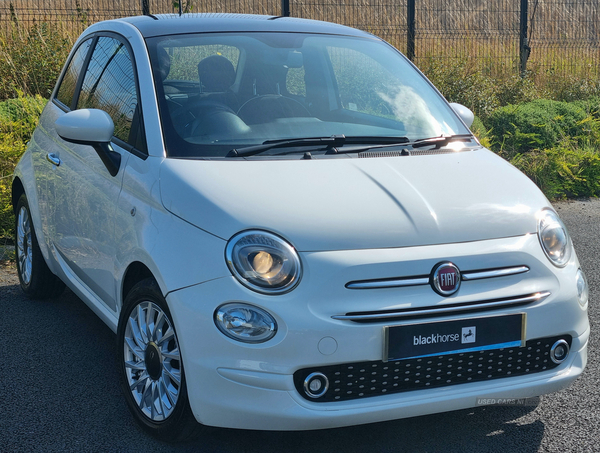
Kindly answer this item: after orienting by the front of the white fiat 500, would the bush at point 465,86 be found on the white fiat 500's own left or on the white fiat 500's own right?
on the white fiat 500's own left

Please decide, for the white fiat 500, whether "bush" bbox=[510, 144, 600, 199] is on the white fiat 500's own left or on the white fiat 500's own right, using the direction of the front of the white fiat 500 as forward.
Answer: on the white fiat 500's own left

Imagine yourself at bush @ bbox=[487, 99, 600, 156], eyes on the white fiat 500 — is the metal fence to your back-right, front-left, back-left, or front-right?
back-right

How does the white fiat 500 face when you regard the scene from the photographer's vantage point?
facing the viewer and to the right of the viewer

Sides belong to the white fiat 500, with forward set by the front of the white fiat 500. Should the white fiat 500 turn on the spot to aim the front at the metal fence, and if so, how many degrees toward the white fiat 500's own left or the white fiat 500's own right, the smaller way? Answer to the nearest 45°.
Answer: approximately 135° to the white fiat 500's own left

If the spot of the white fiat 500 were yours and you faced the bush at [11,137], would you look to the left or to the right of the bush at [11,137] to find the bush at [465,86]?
right

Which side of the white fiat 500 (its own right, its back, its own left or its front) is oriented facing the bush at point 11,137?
back

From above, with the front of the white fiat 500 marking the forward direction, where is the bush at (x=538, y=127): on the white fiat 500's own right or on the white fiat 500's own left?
on the white fiat 500's own left
